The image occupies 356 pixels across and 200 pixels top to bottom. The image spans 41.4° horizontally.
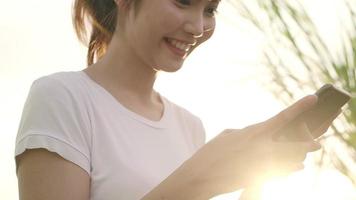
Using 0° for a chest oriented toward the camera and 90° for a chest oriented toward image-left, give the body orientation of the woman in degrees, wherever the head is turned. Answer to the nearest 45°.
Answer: approximately 315°

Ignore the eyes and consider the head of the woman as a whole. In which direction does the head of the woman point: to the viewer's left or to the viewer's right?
to the viewer's right
